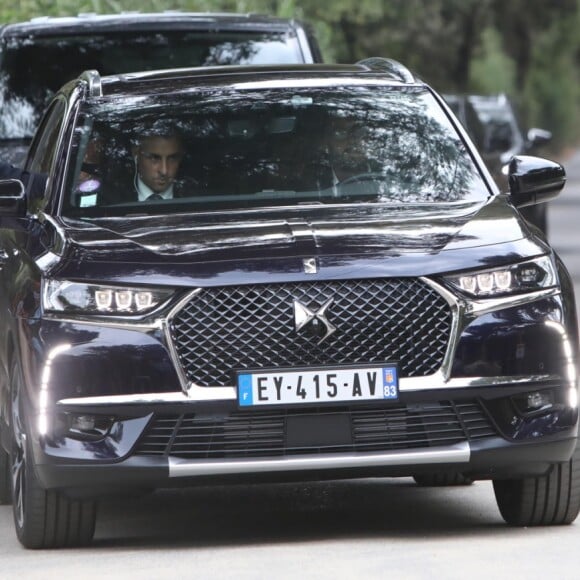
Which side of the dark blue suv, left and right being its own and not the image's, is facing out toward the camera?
front
